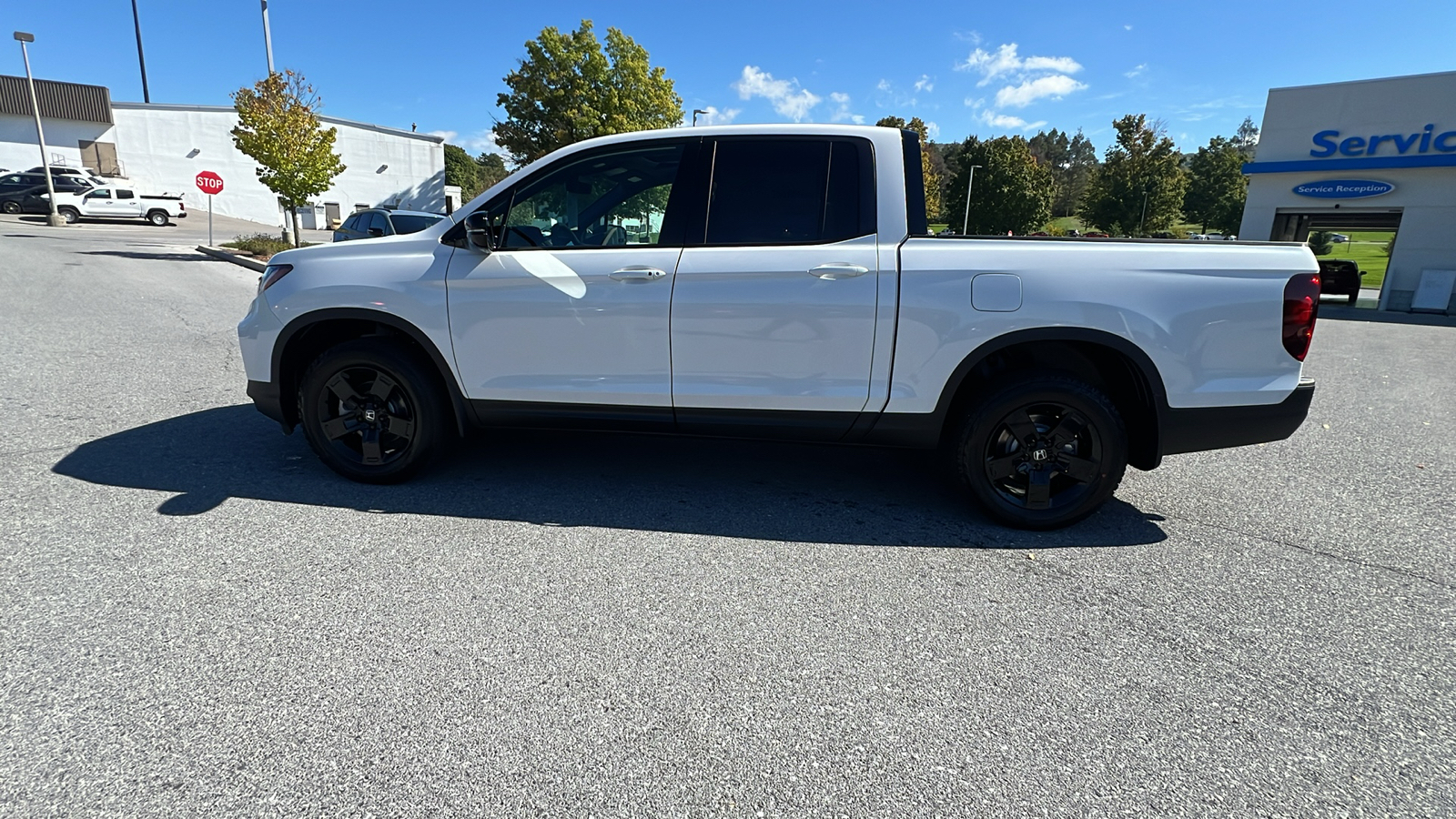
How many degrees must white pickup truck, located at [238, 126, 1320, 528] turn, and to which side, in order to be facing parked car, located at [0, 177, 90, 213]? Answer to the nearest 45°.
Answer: approximately 45° to its right

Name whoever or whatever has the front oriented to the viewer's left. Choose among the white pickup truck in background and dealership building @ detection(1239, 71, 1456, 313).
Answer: the white pickup truck in background

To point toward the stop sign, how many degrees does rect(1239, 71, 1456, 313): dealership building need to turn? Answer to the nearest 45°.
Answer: approximately 45° to its right

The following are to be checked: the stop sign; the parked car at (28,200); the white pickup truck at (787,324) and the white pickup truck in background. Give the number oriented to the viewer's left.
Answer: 3

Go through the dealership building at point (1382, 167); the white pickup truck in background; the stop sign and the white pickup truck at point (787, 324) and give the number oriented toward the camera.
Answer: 2

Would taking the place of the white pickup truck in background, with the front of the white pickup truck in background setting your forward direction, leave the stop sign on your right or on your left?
on your left

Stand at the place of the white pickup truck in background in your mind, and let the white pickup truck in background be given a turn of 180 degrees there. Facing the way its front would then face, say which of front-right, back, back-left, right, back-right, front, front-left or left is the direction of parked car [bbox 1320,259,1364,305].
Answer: front-right

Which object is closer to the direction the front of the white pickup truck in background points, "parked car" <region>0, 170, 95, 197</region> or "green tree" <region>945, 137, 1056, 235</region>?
the parked car

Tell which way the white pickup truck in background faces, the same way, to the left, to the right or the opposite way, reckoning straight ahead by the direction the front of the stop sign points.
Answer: to the right

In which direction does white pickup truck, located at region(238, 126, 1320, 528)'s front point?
to the viewer's left
